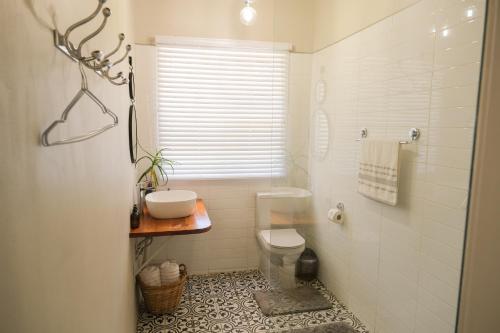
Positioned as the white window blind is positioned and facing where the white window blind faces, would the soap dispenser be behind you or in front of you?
in front

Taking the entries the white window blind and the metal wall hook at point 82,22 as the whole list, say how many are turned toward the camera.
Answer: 1

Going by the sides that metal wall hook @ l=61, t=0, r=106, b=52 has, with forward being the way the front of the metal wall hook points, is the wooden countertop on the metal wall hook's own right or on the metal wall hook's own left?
on the metal wall hook's own left

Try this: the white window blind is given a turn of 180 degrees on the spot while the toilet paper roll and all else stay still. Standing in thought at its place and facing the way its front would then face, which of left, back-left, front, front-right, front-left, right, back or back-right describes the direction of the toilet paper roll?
back-right

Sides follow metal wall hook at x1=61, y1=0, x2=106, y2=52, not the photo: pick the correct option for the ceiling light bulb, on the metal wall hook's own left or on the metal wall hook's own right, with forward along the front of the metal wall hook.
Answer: on the metal wall hook's own left

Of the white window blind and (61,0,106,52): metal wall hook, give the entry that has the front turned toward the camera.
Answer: the white window blind

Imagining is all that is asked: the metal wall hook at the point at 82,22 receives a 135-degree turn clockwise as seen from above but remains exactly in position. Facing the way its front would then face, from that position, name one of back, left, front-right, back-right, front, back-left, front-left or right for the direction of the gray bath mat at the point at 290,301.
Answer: back

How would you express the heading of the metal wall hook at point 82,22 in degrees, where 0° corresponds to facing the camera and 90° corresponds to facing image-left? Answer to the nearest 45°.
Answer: approximately 270°

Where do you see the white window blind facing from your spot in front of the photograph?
facing the viewer

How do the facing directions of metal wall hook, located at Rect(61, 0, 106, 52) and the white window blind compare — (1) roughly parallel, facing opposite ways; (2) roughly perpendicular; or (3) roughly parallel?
roughly perpendicular

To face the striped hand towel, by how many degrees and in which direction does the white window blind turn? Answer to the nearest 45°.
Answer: approximately 45° to its left

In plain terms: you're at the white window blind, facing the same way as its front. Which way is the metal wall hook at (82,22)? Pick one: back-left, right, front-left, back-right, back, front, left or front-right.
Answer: front

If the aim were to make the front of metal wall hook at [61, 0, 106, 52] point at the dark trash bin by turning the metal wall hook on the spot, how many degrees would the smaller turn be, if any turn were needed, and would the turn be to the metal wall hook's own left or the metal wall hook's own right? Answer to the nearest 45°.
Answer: approximately 45° to the metal wall hook's own left
